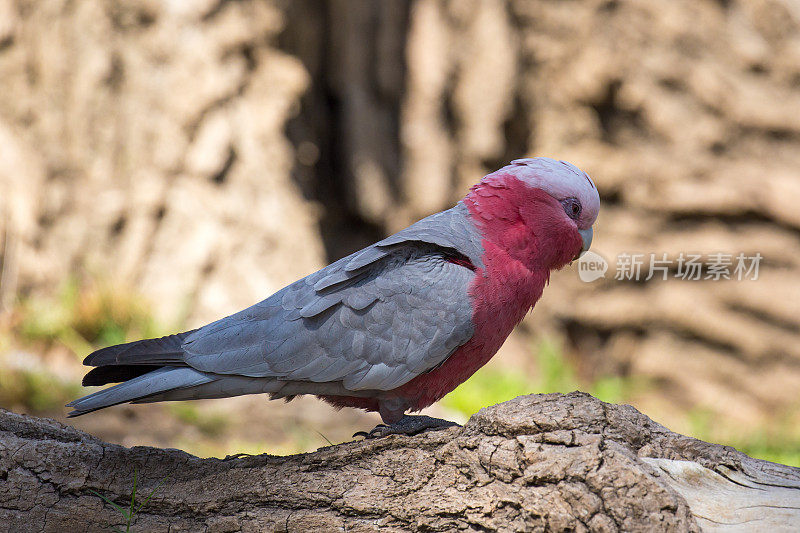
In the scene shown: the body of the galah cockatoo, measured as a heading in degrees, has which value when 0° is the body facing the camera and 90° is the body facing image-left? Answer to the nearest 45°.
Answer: approximately 270°
